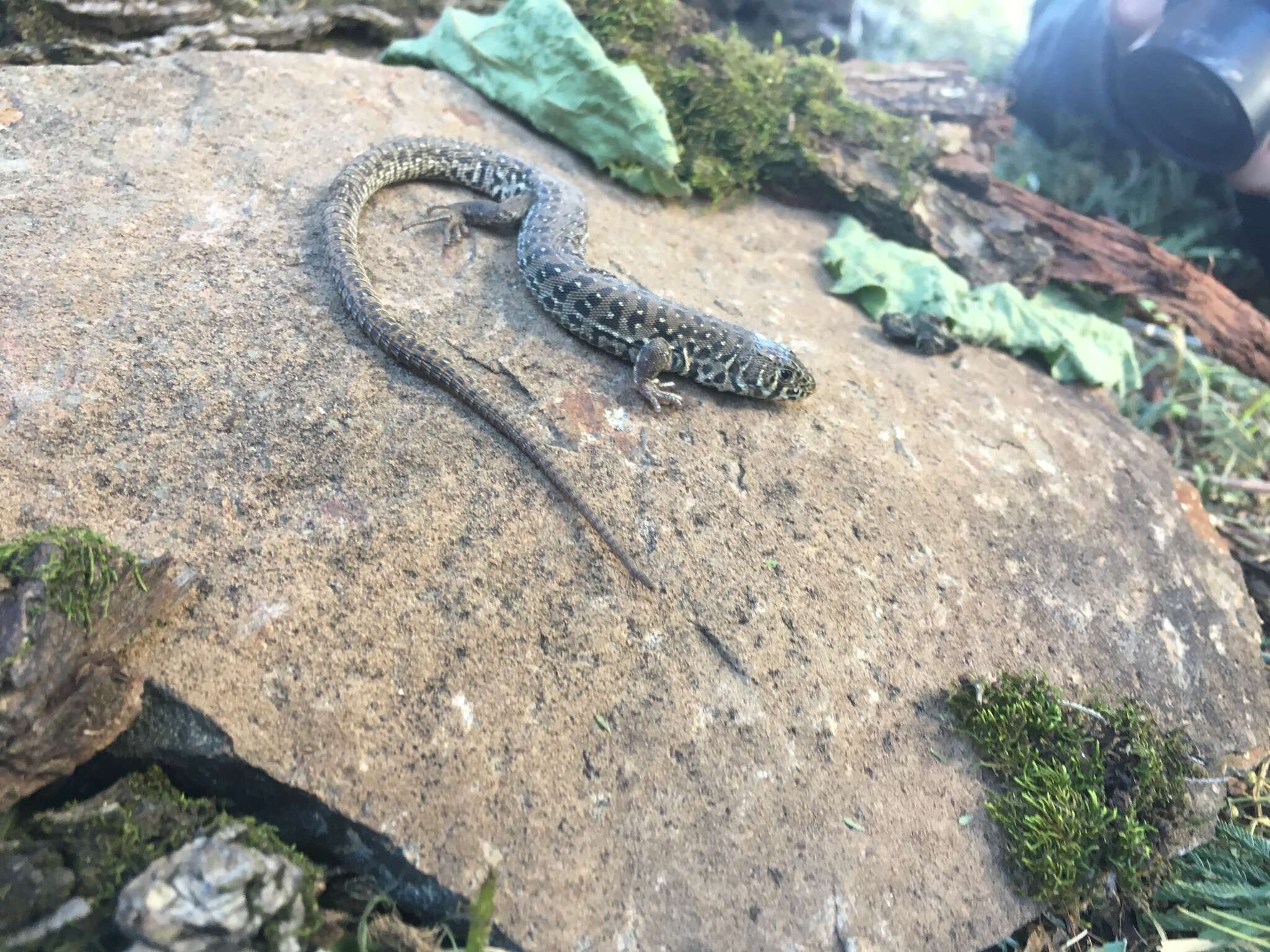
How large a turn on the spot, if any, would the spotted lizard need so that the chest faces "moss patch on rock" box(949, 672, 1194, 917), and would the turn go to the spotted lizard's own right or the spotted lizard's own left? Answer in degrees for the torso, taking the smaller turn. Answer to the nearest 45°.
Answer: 0° — it already faces it

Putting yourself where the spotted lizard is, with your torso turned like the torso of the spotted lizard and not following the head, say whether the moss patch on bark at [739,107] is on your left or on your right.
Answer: on your left

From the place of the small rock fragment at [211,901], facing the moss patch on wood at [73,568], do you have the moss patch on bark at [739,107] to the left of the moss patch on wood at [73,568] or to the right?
right

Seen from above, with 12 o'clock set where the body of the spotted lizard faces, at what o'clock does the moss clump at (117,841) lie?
The moss clump is roughly at 2 o'clock from the spotted lizard.

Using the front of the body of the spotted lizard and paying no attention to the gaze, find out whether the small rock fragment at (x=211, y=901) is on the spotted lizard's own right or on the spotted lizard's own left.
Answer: on the spotted lizard's own right

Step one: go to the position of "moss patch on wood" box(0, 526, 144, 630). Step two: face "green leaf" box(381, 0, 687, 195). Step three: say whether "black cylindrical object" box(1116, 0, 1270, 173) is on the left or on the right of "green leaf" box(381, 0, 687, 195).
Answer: right

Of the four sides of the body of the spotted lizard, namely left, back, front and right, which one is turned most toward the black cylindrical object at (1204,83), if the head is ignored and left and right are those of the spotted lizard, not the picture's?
left

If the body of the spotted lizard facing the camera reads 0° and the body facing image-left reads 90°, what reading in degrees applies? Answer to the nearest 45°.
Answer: approximately 315°

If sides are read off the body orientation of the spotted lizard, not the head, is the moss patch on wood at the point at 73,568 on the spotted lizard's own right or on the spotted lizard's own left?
on the spotted lizard's own right

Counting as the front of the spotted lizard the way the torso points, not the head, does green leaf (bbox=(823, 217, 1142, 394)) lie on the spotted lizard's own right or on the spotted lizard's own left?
on the spotted lizard's own left

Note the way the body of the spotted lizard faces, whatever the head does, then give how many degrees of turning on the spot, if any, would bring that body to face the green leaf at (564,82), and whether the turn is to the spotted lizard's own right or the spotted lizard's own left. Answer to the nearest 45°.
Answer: approximately 135° to the spotted lizard's own left
